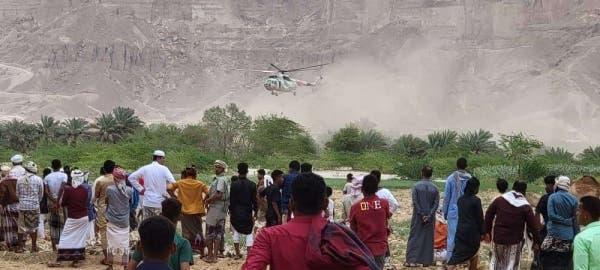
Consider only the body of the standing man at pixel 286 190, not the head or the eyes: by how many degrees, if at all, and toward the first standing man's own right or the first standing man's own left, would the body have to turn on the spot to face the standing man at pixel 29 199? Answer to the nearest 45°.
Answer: approximately 90° to the first standing man's own left

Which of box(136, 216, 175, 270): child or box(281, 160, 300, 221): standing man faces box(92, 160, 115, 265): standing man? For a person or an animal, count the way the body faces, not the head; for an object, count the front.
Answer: the child

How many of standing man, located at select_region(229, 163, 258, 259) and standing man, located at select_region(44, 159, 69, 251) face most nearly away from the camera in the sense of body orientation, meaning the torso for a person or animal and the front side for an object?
2

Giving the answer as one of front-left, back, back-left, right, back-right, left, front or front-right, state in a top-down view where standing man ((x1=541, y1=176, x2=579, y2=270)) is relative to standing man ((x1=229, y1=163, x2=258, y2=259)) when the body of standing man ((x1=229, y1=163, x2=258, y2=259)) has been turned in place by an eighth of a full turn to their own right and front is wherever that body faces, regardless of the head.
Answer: right

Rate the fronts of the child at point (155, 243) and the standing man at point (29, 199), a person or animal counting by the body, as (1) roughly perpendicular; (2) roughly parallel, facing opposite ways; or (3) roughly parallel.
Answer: roughly parallel

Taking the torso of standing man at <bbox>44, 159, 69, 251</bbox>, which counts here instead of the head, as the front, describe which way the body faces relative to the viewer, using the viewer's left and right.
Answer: facing away from the viewer

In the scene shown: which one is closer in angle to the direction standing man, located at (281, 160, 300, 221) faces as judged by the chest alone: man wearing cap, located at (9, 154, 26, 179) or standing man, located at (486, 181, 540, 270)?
the man wearing cap

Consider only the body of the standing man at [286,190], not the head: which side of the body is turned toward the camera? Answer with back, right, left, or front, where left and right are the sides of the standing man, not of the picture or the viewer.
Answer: back

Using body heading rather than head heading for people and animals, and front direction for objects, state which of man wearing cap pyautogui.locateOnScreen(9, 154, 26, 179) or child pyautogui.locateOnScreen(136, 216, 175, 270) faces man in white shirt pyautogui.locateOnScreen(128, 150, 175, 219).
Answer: the child

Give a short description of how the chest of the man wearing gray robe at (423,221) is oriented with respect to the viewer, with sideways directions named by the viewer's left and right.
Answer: facing away from the viewer

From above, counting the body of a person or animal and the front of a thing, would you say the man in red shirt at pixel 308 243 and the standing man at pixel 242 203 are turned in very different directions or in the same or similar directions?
same or similar directions

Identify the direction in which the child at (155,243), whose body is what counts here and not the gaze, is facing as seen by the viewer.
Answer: away from the camera

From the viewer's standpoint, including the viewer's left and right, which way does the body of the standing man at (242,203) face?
facing away from the viewer

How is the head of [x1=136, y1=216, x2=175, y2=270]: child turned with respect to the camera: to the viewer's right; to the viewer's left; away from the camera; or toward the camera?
away from the camera

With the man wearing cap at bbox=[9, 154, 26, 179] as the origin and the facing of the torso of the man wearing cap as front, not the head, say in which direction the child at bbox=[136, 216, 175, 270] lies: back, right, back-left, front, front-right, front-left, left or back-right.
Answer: back
